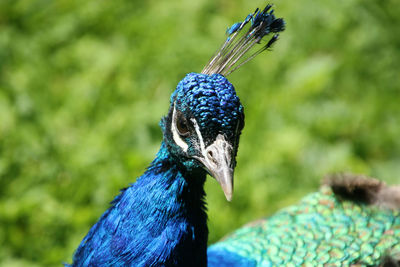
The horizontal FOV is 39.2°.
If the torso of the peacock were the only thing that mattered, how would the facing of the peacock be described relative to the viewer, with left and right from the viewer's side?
facing the viewer and to the left of the viewer
